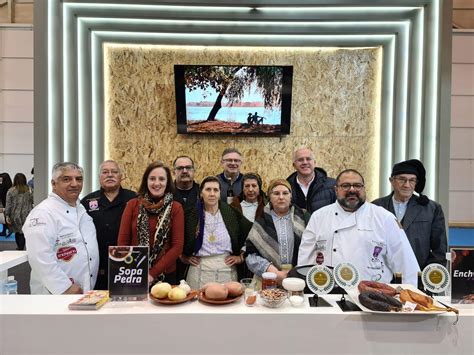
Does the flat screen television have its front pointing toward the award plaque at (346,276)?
yes

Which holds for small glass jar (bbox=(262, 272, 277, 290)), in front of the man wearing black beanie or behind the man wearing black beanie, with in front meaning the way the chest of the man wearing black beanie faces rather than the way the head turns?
in front

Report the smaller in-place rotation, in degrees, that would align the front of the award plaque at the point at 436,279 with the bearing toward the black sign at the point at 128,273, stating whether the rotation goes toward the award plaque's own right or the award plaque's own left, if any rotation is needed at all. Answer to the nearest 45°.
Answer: approximately 45° to the award plaque's own right

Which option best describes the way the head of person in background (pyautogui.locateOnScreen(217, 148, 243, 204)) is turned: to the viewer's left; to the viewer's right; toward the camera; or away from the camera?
toward the camera

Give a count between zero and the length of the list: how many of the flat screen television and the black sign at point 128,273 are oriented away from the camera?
0

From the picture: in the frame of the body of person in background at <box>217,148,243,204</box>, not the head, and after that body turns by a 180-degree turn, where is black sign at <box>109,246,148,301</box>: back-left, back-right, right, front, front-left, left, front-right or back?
back

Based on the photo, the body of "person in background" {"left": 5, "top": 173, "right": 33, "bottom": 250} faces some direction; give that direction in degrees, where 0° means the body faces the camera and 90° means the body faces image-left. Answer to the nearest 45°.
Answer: approximately 180°

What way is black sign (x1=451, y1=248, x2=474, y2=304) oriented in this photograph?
toward the camera

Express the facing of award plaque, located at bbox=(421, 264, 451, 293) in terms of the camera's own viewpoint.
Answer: facing the viewer

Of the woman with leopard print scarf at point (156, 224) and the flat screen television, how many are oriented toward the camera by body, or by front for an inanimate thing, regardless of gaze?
2

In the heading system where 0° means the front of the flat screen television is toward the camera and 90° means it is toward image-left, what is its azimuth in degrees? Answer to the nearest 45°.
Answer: approximately 0°

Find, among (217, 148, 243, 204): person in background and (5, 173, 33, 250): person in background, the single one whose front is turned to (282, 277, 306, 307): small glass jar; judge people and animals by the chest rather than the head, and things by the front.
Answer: (217, 148, 243, 204): person in background

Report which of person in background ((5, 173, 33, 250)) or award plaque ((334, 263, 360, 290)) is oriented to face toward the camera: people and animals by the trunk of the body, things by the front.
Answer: the award plaque
